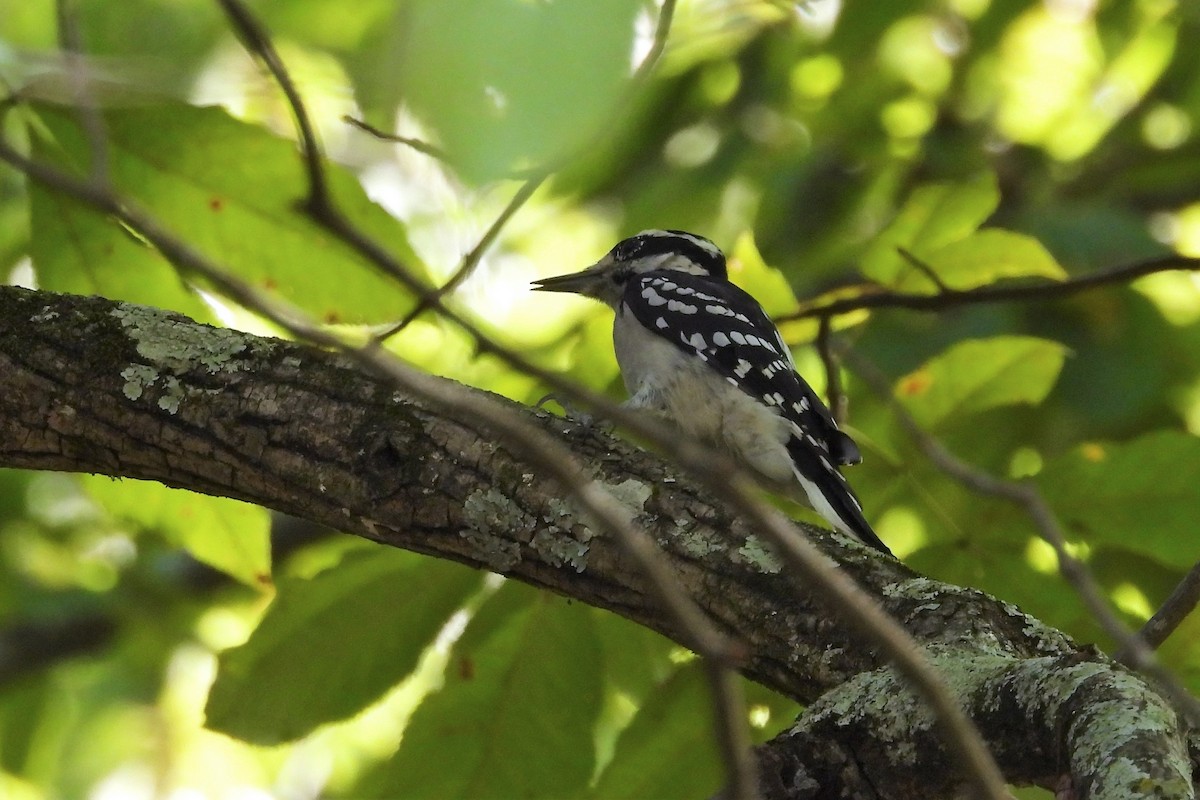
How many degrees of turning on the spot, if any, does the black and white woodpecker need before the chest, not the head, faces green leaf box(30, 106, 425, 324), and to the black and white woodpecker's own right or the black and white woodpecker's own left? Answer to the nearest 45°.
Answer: approximately 45° to the black and white woodpecker's own left

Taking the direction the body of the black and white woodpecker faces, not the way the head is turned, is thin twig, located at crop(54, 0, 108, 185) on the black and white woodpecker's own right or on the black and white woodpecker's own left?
on the black and white woodpecker's own left

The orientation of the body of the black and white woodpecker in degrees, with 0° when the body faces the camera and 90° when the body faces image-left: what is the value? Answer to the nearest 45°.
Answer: approximately 90°

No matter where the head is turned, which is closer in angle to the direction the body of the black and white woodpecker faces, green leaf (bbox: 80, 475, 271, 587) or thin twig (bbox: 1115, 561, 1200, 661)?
the green leaf

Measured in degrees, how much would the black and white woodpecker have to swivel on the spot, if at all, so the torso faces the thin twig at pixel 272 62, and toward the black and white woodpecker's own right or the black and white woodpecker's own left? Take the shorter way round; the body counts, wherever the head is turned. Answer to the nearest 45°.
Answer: approximately 90° to the black and white woodpecker's own left

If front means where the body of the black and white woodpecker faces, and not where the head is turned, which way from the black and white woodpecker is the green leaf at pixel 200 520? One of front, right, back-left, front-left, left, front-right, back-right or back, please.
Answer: front-right

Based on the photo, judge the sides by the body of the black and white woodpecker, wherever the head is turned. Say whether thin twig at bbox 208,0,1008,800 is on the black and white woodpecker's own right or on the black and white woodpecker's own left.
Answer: on the black and white woodpecker's own left
